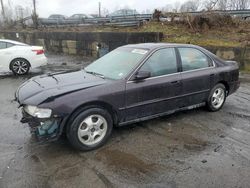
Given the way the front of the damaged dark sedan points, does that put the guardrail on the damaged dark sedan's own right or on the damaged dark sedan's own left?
on the damaged dark sedan's own right

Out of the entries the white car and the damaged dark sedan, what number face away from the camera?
0

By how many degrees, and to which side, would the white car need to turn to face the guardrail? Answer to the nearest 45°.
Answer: approximately 135° to its right

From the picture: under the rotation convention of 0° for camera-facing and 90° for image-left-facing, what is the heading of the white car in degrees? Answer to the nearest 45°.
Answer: approximately 90°

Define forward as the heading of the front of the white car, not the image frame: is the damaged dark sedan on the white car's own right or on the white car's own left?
on the white car's own left

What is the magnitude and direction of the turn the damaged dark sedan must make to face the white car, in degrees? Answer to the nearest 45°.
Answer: approximately 90° to its right

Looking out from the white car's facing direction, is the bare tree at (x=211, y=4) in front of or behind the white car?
behind
